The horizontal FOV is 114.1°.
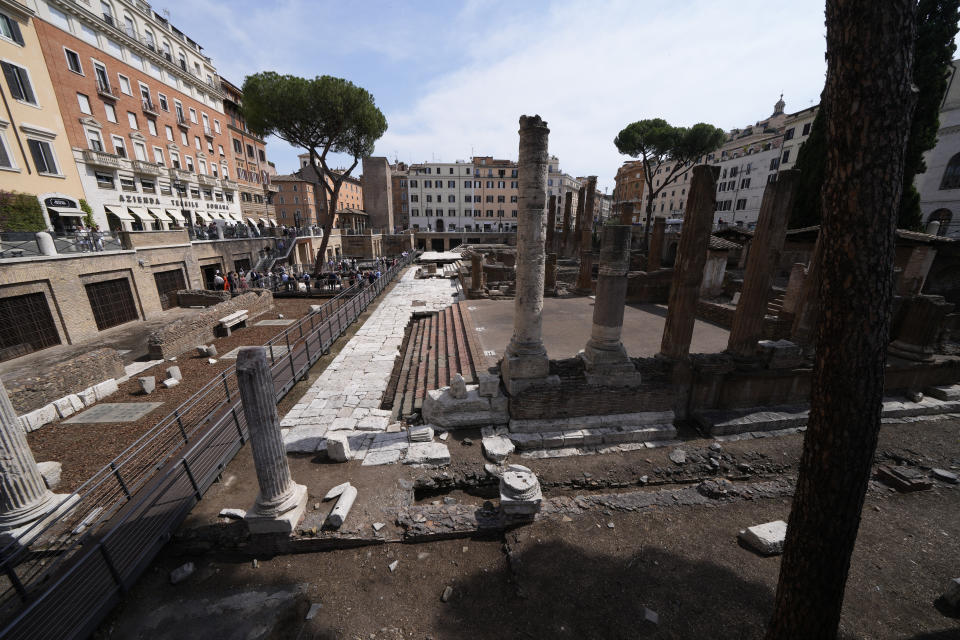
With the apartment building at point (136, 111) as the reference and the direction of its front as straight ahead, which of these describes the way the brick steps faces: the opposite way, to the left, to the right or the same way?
the opposite way

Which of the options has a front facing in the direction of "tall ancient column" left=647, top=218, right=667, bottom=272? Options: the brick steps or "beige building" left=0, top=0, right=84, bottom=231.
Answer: the beige building

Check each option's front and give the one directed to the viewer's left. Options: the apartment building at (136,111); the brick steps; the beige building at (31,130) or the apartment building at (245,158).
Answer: the brick steps

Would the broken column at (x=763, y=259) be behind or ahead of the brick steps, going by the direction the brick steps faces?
behind

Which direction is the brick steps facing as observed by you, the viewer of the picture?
facing to the left of the viewer

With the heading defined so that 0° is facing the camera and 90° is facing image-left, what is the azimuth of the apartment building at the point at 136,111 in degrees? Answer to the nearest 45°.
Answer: approximately 315°

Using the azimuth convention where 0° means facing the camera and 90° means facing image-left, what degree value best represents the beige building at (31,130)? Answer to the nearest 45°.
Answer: approximately 315°

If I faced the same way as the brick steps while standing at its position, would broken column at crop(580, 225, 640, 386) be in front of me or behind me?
behind

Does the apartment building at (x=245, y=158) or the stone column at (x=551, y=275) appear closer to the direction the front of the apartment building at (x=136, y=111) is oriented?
the stone column

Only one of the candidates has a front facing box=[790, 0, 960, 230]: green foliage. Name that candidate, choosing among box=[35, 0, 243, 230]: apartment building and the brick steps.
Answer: the apartment building

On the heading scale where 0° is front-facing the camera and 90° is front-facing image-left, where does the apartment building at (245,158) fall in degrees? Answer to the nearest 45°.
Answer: approximately 315°

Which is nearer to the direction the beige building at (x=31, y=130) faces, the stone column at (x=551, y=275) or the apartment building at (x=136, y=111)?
the stone column

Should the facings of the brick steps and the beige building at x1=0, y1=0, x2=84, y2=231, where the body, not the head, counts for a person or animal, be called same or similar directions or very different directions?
very different directions

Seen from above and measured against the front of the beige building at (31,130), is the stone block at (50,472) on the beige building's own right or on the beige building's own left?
on the beige building's own right

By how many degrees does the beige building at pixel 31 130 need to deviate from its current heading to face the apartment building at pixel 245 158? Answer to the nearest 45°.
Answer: approximately 90° to its left
